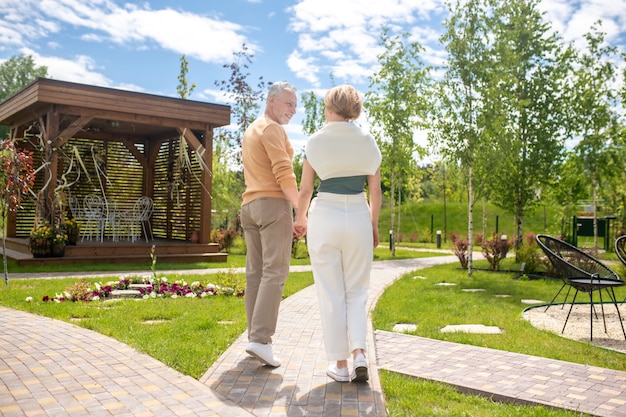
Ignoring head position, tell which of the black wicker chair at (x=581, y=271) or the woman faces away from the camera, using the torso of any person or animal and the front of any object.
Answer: the woman

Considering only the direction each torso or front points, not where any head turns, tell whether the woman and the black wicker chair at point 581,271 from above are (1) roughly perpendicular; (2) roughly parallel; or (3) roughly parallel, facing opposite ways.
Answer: roughly perpendicular

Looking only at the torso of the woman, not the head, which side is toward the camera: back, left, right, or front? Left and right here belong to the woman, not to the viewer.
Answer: back

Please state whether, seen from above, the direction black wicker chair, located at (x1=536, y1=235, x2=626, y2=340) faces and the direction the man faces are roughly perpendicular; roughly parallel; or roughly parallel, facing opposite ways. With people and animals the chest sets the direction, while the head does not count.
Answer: roughly perpendicular

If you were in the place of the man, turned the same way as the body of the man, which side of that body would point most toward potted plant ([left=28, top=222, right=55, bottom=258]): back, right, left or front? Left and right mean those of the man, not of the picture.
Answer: left

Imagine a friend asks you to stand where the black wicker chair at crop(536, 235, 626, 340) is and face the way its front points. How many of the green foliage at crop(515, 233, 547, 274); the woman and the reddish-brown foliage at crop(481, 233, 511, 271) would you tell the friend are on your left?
2

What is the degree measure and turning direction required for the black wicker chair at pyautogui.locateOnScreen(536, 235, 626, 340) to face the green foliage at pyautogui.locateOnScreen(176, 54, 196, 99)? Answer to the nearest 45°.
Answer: approximately 135° to its left

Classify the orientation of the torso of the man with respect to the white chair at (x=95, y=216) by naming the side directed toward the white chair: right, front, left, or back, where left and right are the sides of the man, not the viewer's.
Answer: left

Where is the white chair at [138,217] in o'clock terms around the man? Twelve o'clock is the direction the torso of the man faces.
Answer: The white chair is roughly at 10 o'clock from the man.

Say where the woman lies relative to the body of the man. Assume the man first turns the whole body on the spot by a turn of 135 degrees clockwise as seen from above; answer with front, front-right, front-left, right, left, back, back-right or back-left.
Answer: front-left

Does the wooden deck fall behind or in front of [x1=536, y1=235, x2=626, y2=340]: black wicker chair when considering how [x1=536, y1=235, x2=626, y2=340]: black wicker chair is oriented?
behind

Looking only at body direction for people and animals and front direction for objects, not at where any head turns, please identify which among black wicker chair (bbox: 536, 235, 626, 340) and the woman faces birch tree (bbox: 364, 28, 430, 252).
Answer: the woman

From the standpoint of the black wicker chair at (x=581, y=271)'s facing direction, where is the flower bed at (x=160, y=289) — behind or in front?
behind

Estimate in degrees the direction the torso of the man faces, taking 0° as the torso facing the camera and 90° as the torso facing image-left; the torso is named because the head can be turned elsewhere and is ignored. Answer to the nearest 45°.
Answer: approximately 225°

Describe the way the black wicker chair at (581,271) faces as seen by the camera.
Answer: facing to the right of the viewer
